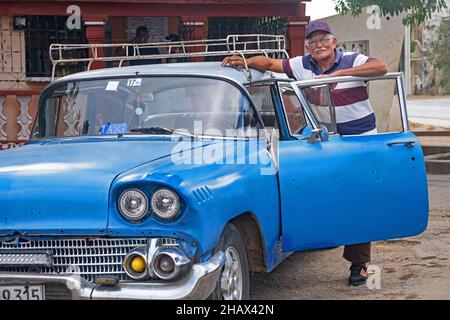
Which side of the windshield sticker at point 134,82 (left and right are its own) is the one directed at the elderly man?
left

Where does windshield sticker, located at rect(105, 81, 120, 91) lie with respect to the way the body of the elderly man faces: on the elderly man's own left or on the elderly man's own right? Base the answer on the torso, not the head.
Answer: on the elderly man's own right

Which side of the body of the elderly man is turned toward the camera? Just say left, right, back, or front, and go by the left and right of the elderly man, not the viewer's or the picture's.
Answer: front

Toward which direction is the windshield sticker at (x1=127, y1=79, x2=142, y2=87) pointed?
toward the camera

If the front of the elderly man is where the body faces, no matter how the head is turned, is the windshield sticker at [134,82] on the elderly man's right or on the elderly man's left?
on the elderly man's right

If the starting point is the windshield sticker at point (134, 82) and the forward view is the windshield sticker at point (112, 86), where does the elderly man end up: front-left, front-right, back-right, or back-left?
back-right

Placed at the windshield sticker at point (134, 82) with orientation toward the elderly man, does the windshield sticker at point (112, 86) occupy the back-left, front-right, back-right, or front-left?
back-left
